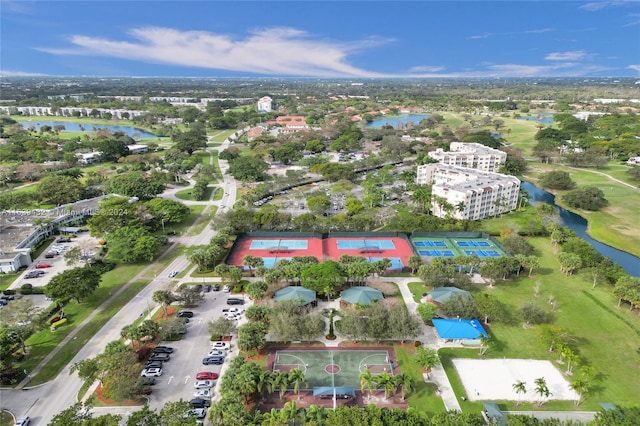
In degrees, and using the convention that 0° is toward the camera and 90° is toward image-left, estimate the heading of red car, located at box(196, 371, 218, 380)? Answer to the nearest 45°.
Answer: approximately 270°

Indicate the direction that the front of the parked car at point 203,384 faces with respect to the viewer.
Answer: facing to the right of the viewer

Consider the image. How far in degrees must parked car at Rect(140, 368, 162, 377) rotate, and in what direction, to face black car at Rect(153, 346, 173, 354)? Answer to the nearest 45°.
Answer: approximately 90° to its right

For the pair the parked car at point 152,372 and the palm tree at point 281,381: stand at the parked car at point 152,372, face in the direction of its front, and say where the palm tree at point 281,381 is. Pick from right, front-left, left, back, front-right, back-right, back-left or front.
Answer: back-left

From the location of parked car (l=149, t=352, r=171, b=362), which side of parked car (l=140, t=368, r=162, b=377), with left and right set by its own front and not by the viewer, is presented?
right

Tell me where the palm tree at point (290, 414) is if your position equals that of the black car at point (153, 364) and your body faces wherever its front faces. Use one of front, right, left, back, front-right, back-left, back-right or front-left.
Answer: back-left

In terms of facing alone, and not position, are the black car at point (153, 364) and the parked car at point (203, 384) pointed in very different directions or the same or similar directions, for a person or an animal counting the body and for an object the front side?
very different directions

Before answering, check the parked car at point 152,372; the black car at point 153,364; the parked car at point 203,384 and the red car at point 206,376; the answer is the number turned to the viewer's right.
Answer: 2

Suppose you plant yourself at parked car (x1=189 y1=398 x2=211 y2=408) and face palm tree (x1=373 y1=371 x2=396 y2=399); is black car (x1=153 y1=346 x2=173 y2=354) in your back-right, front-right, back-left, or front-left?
back-left

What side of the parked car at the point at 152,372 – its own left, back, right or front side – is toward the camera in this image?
left

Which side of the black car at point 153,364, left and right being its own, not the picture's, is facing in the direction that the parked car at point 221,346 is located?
back

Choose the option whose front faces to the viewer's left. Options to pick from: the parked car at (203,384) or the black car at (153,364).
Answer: the black car

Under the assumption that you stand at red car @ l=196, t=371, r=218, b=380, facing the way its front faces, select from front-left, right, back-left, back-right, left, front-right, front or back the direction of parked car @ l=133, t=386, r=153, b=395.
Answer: back

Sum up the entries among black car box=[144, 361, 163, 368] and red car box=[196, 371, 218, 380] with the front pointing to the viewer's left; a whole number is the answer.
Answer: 1

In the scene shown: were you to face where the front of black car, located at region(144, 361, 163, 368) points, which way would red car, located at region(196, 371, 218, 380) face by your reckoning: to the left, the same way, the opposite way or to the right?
the opposite way

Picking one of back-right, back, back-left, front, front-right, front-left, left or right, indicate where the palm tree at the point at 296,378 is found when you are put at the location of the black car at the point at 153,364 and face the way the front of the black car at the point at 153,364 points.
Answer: back-left

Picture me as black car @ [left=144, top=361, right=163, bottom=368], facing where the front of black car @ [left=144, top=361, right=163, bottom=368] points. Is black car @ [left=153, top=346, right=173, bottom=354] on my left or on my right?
on my right

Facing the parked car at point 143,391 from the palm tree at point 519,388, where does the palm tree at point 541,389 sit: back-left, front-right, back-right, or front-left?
back-left

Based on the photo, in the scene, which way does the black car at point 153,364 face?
to the viewer's left

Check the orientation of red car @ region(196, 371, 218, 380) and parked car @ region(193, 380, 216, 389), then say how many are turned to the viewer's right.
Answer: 2
